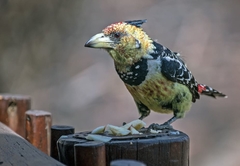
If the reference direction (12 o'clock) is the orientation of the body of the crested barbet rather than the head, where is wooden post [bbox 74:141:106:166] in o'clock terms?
The wooden post is roughly at 11 o'clock from the crested barbet.

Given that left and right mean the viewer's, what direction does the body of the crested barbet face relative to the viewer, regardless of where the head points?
facing the viewer and to the left of the viewer

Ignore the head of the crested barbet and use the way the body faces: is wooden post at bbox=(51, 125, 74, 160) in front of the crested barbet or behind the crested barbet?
in front

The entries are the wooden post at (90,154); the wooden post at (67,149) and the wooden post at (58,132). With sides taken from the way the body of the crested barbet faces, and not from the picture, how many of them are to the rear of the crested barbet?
0

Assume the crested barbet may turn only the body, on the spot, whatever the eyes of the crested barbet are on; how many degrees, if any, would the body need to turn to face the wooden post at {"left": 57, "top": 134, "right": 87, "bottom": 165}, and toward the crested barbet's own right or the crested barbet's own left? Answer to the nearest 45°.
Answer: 0° — it already faces it

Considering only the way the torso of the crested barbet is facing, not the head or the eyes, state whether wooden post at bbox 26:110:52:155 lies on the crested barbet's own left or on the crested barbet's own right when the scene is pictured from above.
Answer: on the crested barbet's own right
